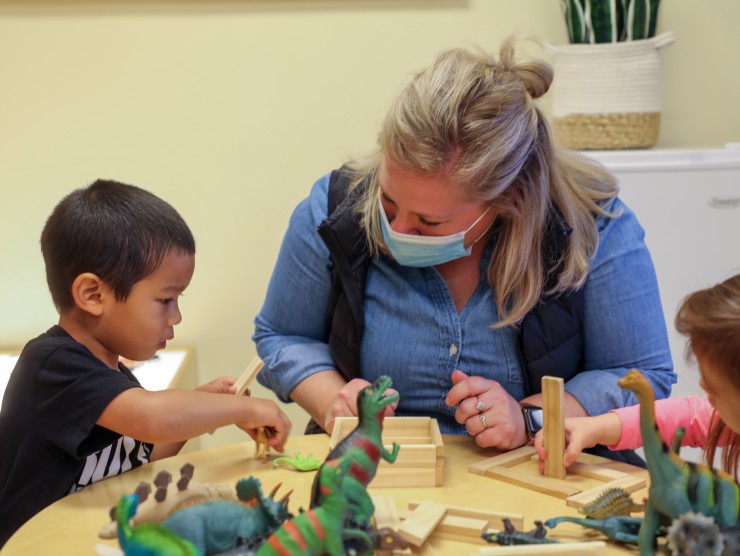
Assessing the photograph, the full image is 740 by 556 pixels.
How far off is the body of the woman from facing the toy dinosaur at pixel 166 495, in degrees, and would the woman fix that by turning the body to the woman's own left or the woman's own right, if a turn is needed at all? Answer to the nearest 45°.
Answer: approximately 45° to the woman's own right

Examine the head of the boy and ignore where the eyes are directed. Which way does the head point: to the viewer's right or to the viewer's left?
to the viewer's right

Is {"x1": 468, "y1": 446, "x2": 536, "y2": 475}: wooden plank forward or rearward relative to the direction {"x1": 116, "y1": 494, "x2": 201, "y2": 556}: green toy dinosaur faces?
rearward

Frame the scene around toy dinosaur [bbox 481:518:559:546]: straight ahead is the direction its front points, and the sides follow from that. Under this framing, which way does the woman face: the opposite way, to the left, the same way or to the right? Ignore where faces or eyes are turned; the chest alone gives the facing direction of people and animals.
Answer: to the left

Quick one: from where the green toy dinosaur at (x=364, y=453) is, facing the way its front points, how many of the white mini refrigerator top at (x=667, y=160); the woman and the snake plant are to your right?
0

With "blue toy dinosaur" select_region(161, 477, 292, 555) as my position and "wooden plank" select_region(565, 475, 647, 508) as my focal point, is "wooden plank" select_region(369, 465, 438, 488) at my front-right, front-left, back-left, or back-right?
front-left

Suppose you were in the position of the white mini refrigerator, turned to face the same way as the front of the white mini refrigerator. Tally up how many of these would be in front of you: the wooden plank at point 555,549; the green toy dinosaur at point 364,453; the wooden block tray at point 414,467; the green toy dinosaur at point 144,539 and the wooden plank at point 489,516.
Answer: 5

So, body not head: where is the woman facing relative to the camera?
toward the camera

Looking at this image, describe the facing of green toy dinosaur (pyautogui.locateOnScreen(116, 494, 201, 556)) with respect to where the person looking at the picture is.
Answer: facing to the left of the viewer

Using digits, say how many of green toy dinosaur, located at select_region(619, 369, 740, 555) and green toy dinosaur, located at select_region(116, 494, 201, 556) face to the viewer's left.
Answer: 2

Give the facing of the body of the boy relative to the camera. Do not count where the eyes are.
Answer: to the viewer's right

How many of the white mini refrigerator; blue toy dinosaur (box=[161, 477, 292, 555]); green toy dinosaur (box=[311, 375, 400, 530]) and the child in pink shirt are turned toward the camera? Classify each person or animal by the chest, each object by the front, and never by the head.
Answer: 1

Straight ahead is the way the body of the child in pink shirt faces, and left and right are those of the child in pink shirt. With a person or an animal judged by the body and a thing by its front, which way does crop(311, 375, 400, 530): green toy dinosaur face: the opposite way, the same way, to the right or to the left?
the opposite way
